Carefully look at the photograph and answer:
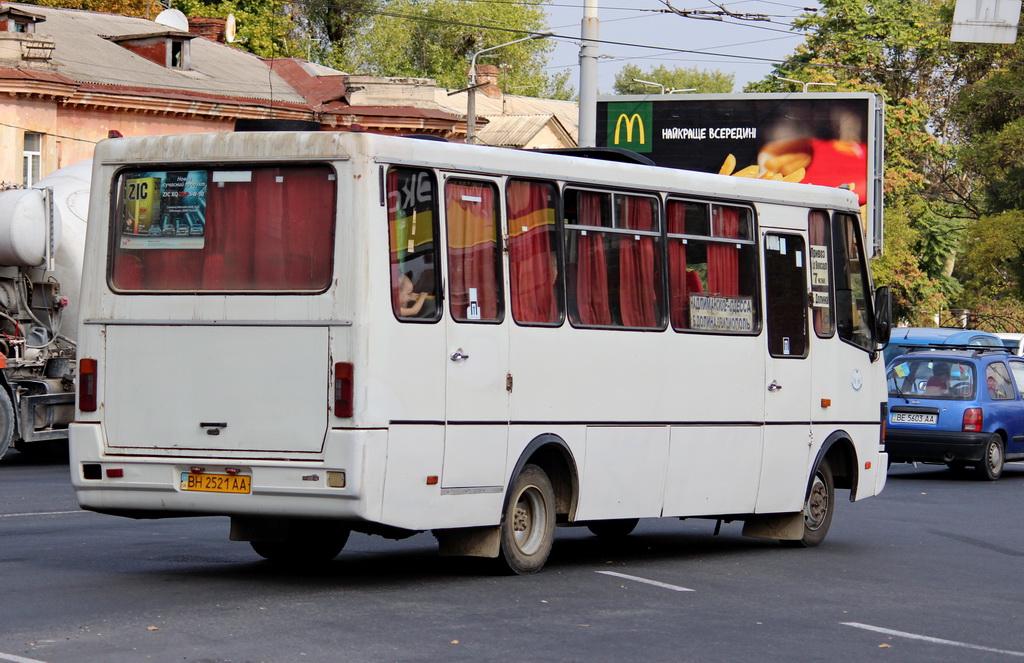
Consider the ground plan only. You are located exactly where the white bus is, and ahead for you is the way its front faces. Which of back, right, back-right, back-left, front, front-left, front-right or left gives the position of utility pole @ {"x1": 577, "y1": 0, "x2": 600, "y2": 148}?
front-left

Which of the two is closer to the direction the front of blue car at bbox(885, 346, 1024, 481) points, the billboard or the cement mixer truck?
the billboard

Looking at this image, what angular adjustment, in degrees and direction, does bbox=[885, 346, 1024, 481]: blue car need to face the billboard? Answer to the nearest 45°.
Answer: approximately 45° to its left

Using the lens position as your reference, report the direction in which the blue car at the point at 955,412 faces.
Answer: facing away from the viewer and to the right of the viewer

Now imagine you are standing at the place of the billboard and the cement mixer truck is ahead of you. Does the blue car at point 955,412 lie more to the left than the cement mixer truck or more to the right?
left

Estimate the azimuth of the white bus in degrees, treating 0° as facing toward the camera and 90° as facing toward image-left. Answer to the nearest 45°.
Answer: approximately 225°

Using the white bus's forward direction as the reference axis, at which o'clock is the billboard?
The billboard is roughly at 11 o'clock from the white bus.

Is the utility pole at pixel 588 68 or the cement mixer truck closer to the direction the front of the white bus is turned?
the utility pole
